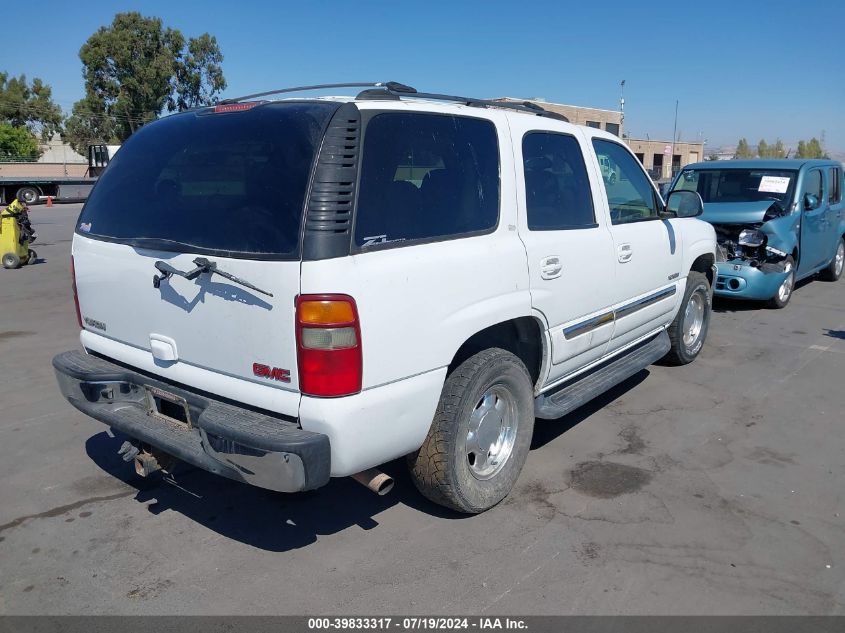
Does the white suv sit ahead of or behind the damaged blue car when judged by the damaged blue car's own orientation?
ahead

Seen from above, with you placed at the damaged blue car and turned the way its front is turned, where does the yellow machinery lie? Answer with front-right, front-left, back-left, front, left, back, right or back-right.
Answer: front-right

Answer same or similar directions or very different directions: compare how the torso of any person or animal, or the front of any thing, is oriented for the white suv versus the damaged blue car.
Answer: very different directions

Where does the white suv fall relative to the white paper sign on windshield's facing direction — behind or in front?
in front

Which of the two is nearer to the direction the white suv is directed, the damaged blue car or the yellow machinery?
the damaged blue car

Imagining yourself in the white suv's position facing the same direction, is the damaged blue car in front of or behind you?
in front

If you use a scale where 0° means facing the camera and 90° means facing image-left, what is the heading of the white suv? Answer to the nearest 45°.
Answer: approximately 225°

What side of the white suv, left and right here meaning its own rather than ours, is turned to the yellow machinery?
left
